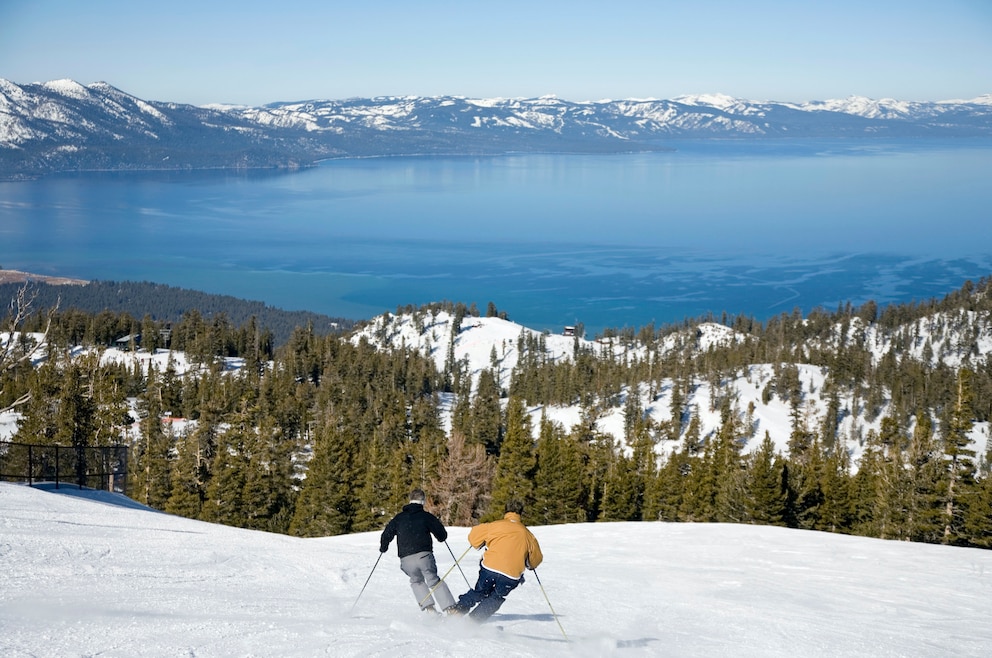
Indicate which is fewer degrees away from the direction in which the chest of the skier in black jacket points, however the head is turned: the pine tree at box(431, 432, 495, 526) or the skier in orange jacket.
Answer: the pine tree

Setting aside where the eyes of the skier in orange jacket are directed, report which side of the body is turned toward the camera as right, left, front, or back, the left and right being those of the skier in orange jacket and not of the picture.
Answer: back

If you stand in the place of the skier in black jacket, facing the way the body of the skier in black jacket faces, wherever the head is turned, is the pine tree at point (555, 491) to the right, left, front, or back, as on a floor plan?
front

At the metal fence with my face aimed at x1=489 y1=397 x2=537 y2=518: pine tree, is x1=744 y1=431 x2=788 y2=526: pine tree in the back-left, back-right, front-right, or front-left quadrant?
front-right

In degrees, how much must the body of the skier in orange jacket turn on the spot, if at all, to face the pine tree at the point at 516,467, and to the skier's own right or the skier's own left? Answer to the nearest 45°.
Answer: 0° — they already face it

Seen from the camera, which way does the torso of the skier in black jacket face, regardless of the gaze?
away from the camera

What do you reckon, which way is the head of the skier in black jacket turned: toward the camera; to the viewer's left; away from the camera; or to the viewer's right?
away from the camera

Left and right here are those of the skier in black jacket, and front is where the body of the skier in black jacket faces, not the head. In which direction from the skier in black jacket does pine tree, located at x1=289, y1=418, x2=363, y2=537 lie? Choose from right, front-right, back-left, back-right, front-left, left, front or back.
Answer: front

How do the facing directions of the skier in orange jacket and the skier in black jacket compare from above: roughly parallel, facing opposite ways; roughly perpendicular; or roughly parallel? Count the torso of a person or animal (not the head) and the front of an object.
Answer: roughly parallel

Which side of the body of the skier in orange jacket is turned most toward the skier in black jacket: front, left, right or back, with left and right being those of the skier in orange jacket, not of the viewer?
left

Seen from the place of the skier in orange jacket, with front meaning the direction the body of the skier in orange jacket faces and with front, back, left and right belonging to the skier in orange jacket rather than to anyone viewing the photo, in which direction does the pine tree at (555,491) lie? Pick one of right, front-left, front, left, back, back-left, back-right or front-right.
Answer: front

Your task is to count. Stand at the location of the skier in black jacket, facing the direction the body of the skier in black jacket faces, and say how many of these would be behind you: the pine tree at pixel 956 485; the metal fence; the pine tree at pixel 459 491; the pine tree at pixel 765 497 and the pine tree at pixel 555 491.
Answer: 0

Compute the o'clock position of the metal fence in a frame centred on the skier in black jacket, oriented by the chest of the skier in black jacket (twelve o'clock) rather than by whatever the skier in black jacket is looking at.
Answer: The metal fence is roughly at 11 o'clock from the skier in black jacket.

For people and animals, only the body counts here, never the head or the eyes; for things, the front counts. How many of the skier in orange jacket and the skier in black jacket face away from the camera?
2
